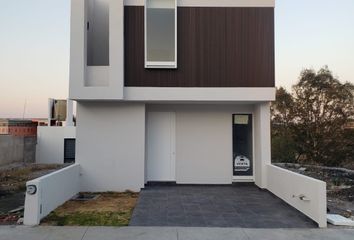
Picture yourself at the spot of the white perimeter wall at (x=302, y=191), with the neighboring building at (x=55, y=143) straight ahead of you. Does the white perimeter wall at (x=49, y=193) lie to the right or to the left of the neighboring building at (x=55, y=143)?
left

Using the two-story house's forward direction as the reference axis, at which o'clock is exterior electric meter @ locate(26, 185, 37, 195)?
The exterior electric meter is roughly at 1 o'clock from the two-story house.

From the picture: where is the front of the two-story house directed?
toward the camera

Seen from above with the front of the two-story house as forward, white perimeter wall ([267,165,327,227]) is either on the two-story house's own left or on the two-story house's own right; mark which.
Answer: on the two-story house's own left

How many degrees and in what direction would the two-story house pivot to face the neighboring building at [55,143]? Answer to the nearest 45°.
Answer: approximately 135° to its right

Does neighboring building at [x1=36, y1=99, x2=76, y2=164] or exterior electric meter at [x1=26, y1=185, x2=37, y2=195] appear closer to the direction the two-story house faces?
the exterior electric meter

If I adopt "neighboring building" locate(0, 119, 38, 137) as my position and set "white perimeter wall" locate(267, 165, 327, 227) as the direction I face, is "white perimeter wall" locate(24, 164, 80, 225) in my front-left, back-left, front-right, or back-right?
front-right

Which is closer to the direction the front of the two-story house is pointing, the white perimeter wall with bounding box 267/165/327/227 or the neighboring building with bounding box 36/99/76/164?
the white perimeter wall

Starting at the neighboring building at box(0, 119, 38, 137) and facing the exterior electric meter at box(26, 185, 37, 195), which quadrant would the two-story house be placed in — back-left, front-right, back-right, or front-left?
front-left
